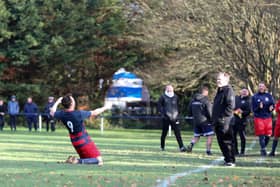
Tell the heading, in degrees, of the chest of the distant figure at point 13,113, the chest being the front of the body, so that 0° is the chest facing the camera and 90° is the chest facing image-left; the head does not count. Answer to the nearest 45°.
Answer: approximately 0°

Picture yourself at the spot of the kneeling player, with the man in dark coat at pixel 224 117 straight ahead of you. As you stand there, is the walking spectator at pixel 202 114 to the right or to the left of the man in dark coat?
left

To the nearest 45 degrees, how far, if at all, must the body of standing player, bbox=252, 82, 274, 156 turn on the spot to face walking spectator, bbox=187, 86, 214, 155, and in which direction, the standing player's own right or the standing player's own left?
approximately 90° to the standing player's own right

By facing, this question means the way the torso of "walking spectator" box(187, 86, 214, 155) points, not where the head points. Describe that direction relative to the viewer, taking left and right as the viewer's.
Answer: facing away from the viewer and to the right of the viewer

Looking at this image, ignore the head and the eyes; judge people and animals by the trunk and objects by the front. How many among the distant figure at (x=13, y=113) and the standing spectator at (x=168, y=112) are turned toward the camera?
2
